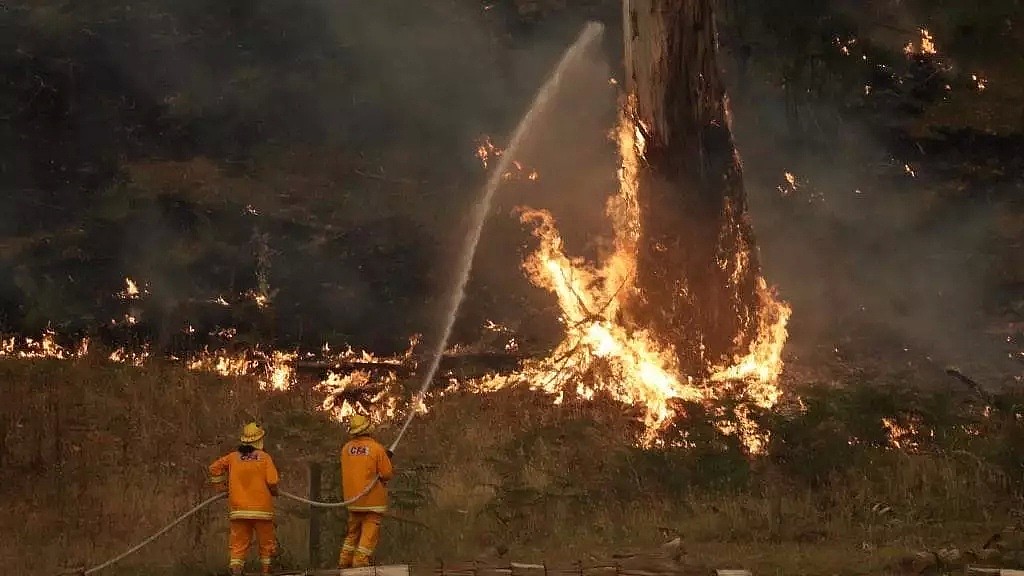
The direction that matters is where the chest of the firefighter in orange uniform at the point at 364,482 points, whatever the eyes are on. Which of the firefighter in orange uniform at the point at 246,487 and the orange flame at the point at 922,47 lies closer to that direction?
the orange flame

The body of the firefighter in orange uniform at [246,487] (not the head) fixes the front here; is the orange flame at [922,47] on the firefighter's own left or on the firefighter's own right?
on the firefighter's own right

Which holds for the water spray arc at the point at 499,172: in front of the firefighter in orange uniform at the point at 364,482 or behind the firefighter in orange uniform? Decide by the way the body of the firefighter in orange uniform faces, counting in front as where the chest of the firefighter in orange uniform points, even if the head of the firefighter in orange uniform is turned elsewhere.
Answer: in front

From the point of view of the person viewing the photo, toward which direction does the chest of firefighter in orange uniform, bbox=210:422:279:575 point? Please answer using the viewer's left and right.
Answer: facing away from the viewer

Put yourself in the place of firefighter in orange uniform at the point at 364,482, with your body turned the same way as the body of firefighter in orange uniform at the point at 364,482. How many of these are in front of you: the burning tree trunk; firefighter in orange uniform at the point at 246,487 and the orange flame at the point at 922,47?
2

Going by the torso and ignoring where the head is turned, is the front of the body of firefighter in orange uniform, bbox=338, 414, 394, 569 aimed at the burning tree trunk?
yes

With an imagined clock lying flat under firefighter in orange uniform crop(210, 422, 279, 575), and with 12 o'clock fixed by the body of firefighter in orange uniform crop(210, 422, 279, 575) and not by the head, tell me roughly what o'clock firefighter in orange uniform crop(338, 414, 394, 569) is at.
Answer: firefighter in orange uniform crop(338, 414, 394, 569) is roughly at 3 o'clock from firefighter in orange uniform crop(210, 422, 279, 575).

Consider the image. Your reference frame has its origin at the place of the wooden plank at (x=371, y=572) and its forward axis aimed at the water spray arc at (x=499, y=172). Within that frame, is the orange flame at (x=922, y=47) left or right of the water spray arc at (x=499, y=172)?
right

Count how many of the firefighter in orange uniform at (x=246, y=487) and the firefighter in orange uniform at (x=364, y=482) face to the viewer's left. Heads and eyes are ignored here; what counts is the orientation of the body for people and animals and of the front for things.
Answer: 0

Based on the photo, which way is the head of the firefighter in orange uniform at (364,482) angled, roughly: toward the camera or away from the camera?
away from the camera

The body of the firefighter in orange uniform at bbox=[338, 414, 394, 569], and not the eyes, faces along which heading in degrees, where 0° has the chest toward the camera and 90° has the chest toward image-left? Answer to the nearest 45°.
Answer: approximately 225°

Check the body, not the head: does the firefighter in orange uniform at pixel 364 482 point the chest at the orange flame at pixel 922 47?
yes

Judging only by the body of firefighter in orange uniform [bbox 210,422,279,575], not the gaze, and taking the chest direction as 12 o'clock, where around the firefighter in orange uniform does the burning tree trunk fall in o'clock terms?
The burning tree trunk is roughly at 2 o'clock from the firefighter in orange uniform.

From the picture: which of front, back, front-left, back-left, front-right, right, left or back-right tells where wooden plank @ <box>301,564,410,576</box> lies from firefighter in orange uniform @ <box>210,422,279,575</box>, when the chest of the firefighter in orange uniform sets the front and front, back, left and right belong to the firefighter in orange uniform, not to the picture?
back-right

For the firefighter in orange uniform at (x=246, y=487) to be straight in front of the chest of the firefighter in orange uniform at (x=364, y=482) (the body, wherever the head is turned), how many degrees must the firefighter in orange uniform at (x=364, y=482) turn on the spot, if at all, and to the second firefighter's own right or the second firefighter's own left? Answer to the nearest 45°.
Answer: approximately 135° to the second firefighter's own left
